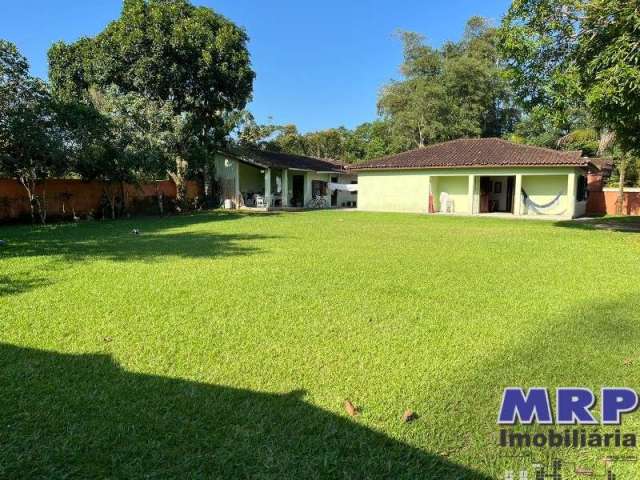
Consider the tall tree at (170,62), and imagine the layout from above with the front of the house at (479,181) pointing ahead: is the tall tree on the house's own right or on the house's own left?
on the house's own right

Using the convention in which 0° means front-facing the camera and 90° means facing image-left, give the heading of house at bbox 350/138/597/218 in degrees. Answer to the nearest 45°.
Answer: approximately 0°

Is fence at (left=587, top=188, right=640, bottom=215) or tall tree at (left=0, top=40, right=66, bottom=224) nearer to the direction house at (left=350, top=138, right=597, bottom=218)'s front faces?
the tall tree

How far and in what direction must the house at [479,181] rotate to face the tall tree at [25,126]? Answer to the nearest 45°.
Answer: approximately 45° to its right

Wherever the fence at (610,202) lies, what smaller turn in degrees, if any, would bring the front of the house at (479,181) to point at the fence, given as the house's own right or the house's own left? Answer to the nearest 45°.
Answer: approximately 90° to the house's own left

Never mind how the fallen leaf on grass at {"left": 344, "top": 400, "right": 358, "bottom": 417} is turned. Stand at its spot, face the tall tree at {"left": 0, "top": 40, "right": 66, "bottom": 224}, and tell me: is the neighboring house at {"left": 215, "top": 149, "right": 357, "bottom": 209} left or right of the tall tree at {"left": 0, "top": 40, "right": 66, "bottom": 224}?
right

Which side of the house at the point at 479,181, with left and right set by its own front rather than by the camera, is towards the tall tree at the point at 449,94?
back

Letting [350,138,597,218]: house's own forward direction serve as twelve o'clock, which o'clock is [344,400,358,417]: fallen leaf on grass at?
The fallen leaf on grass is roughly at 12 o'clock from the house.

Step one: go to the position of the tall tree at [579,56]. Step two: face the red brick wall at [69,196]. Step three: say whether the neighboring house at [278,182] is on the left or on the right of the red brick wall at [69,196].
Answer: right

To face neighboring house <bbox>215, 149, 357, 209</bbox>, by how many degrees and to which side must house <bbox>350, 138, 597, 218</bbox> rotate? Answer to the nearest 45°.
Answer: approximately 90° to its right

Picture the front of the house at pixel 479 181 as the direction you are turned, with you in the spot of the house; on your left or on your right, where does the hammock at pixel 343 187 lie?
on your right
